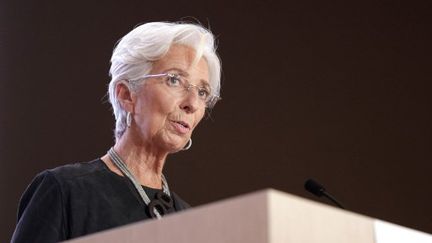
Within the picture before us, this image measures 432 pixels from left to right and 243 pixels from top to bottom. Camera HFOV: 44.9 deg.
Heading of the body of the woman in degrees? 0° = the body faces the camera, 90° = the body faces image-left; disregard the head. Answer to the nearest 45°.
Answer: approximately 315°
